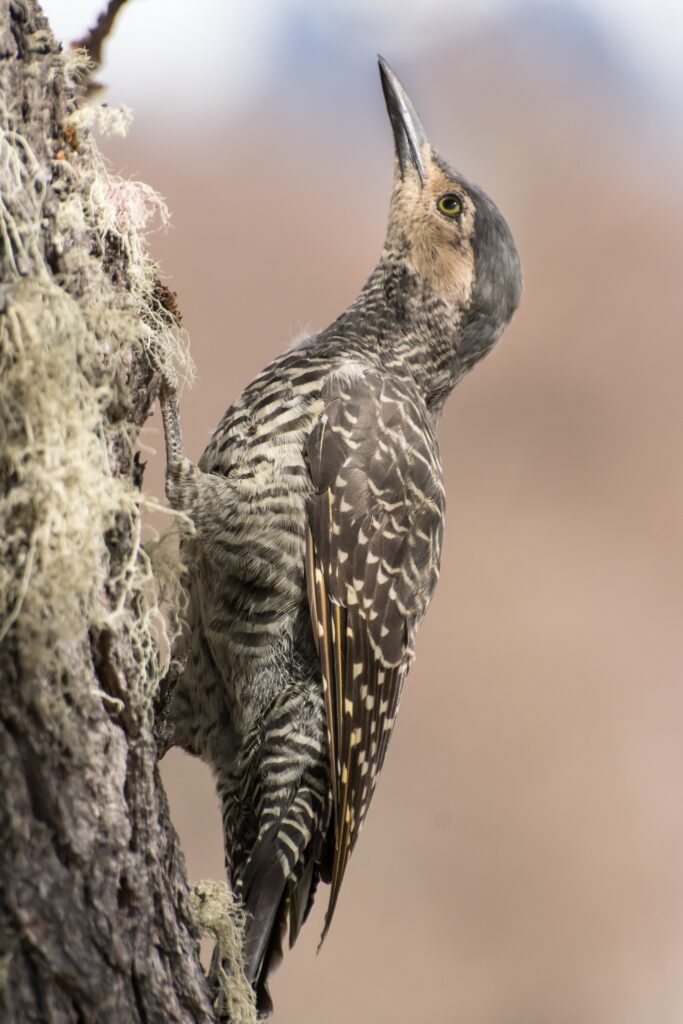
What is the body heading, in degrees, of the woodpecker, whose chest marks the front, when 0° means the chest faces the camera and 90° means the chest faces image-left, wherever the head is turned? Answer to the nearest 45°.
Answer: approximately 90°
